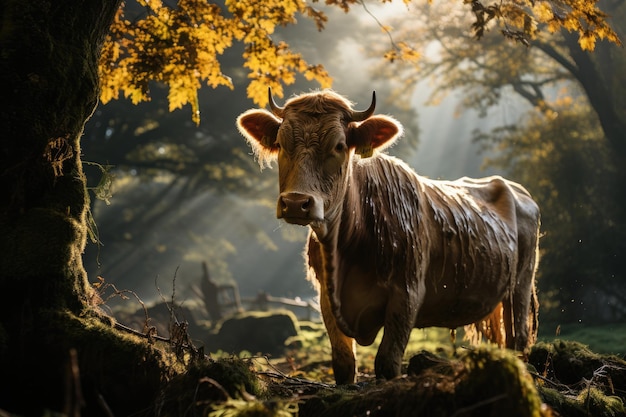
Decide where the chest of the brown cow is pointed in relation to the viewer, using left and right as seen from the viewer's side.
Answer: facing the viewer and to the left of the viewer

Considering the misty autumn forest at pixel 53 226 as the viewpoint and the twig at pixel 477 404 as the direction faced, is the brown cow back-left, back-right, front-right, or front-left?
front-left

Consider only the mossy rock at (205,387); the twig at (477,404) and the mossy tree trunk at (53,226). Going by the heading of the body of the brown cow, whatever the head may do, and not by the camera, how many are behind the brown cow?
0

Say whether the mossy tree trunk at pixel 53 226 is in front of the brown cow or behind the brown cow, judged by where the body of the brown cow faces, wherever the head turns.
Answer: in front

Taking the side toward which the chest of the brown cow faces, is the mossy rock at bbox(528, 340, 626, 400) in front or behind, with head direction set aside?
behind

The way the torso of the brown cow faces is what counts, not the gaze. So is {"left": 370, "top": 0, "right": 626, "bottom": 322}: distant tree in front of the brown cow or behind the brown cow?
behind

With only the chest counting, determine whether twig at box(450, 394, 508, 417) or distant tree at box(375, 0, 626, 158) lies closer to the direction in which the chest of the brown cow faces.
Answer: the twig

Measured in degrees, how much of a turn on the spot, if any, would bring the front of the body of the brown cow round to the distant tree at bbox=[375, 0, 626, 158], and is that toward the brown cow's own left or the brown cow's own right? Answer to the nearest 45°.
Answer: approximately 135° to the brown cow's own right

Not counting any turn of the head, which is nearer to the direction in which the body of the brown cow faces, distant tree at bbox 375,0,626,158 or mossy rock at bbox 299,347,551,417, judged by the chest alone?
the mossy rock

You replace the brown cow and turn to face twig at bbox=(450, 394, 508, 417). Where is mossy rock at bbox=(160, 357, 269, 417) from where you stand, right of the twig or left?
right

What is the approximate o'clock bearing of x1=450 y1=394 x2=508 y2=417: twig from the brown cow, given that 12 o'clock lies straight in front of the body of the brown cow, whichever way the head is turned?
The twig is roughly at 10 o'clock from the brown cow.
